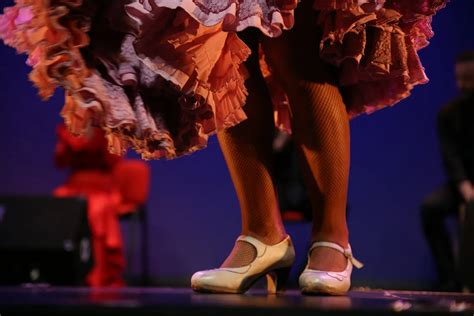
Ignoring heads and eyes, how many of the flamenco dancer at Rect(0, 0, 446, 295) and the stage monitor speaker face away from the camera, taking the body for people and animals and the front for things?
1

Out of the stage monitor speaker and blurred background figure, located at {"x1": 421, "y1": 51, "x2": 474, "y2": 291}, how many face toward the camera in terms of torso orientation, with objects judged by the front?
1

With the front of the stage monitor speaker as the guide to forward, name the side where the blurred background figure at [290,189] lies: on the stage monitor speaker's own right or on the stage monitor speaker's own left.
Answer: on the stage monitor speaker's own right

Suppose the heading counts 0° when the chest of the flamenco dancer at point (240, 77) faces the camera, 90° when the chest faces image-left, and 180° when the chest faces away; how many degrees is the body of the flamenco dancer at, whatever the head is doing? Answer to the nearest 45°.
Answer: approximately 45°

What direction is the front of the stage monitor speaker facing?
away from the camera

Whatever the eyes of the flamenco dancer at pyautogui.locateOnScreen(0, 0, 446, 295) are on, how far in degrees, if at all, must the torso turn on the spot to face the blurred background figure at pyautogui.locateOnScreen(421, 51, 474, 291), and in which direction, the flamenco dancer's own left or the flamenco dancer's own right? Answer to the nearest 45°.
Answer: approximately 180°
